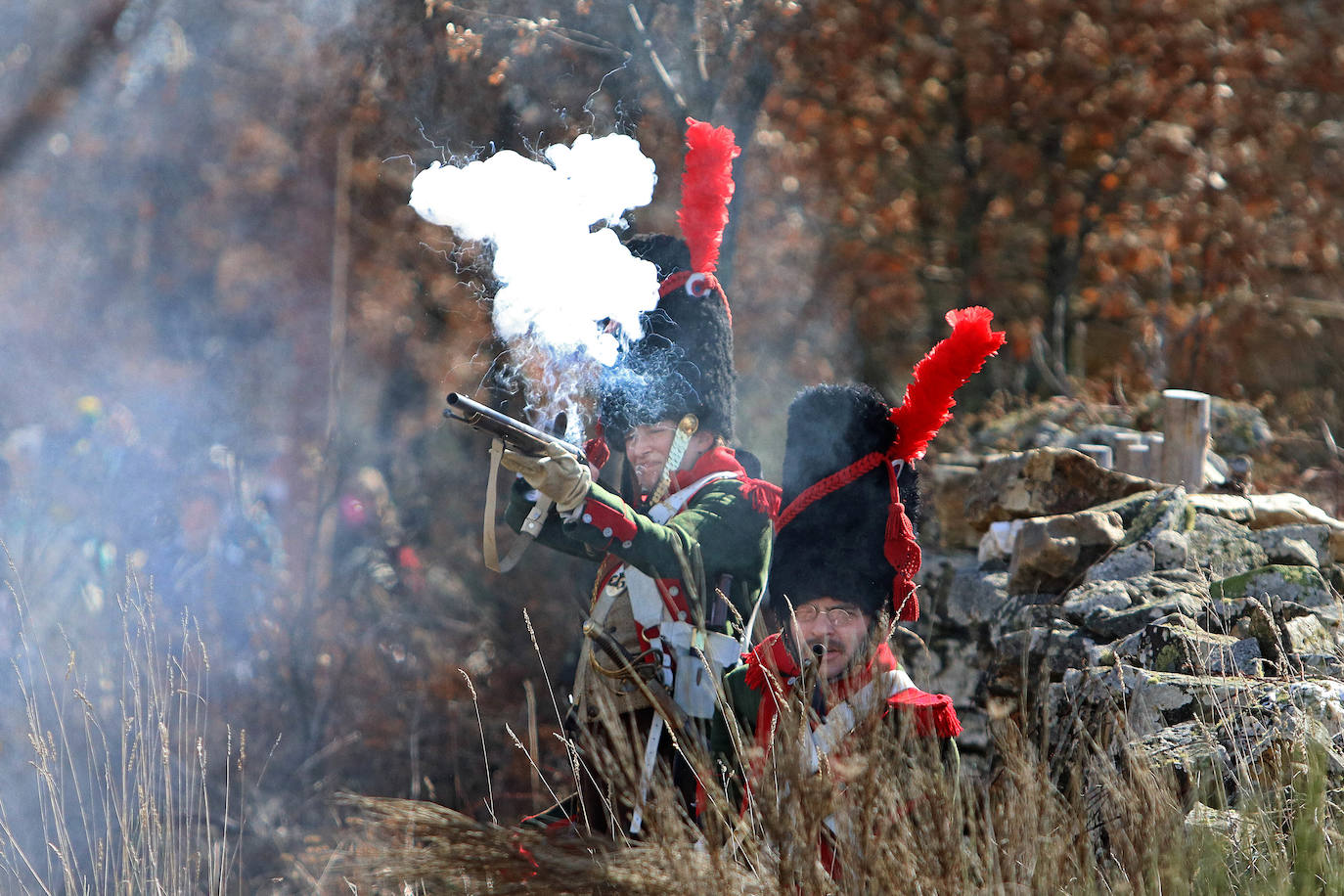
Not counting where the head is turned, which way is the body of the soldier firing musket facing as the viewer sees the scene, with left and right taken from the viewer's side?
facing the viewer and to the left of the viewer
